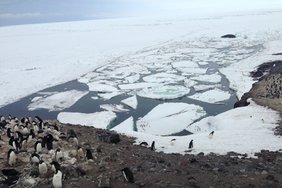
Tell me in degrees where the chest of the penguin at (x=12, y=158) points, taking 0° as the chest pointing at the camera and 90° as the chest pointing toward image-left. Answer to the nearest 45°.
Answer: approximately 0°

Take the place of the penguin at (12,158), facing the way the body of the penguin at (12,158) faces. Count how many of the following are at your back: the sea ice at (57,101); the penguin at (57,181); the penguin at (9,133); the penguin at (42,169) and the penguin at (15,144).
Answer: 3

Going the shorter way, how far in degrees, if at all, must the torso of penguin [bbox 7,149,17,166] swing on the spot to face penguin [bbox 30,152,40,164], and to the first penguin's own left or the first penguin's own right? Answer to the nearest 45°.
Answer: approximately 45° to the first penguin's own left

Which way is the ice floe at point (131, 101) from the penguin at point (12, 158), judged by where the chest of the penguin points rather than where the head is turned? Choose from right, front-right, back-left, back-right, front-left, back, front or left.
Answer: back-left

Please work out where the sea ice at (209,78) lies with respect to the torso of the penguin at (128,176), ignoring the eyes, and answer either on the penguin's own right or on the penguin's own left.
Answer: on the penguin's own right

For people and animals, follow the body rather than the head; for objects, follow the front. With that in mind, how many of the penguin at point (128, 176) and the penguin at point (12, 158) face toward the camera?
1

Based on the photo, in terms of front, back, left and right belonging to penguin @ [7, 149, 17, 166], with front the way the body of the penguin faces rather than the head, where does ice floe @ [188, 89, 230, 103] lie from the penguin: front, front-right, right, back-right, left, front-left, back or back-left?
back-left

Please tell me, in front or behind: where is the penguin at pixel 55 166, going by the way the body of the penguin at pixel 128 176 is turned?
in front
